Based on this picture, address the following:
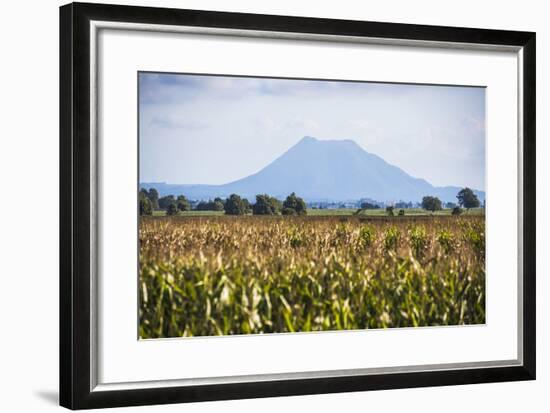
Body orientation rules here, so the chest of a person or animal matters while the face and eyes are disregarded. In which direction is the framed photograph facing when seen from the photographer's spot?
facing the viewer and to the right of the viewer
